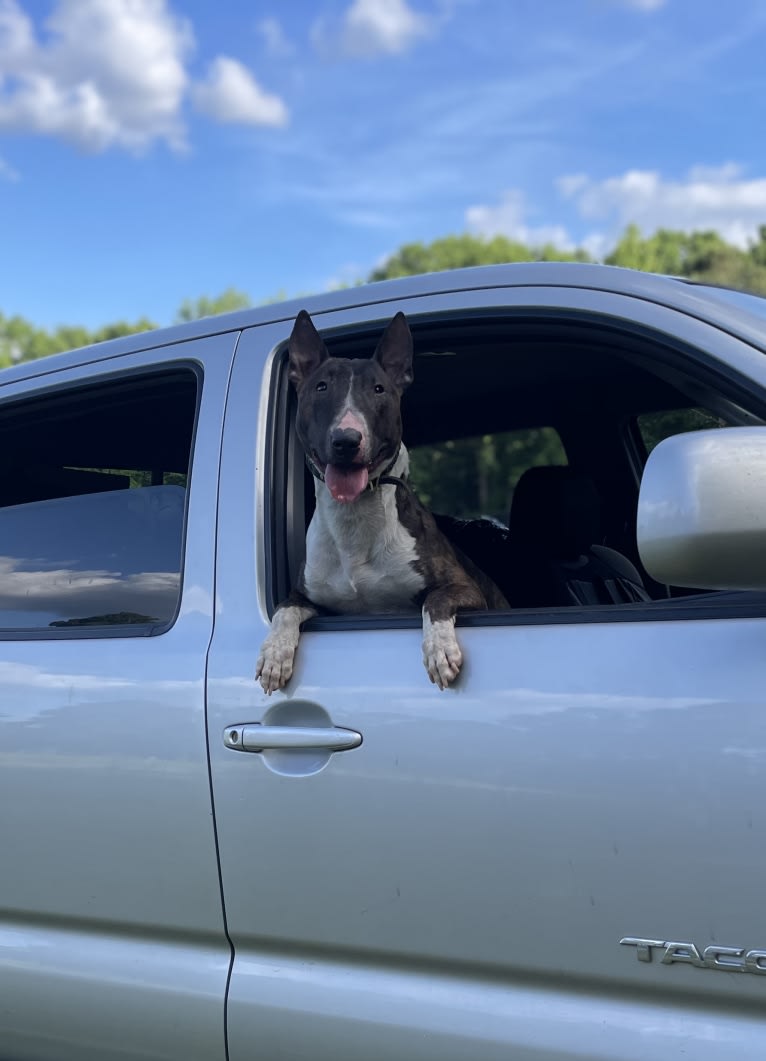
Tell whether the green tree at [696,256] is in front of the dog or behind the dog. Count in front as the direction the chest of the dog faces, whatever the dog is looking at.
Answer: behind

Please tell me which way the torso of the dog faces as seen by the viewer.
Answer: toward the camera
